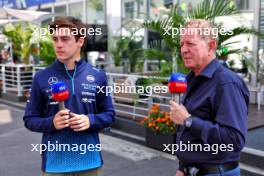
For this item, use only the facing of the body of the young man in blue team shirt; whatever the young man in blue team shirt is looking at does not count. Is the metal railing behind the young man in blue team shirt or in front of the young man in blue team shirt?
behind

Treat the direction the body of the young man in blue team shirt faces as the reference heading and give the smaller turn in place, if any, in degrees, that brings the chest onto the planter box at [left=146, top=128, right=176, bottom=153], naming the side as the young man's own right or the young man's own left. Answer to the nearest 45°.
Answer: approximately 135° to the young man's own left

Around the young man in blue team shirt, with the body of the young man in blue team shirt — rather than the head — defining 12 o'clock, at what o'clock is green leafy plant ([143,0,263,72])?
The green leafy plant is roughly at 7 o'clock from the young man in blue team shirt.

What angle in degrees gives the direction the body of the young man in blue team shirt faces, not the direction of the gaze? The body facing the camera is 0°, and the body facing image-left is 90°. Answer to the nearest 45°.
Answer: approximately 0°

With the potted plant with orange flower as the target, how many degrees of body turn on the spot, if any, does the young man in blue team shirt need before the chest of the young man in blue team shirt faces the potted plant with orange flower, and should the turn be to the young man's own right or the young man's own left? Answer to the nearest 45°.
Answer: approximately 135° to the young man's own left
